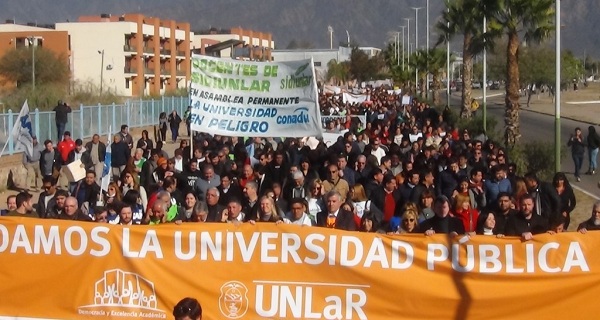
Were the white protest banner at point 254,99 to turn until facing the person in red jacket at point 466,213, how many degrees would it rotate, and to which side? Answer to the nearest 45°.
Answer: approximately 45° to its left

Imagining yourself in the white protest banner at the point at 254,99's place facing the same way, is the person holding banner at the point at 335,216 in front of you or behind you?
in front

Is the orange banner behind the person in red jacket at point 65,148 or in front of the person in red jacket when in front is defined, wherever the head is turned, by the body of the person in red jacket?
in front

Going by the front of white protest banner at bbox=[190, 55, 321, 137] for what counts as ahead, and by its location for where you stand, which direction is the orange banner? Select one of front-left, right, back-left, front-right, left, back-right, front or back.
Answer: front

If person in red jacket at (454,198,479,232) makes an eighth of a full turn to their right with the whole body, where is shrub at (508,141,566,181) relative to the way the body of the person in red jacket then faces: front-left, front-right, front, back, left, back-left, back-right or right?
back-right

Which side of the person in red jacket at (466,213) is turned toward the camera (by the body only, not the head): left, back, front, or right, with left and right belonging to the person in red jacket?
front

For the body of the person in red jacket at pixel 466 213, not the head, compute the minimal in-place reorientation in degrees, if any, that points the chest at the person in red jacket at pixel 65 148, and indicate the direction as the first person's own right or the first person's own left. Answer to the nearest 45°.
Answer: approximately 135° to the first person's own right

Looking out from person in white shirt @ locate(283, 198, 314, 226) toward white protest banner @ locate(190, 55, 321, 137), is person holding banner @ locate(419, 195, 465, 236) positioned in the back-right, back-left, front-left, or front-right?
back-right

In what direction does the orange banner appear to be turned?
toward the camera

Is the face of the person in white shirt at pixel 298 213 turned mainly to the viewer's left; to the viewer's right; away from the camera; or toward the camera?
toward the camera

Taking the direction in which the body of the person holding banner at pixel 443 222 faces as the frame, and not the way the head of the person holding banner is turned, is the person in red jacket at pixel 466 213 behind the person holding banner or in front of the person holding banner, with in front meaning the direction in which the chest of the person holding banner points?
behind
